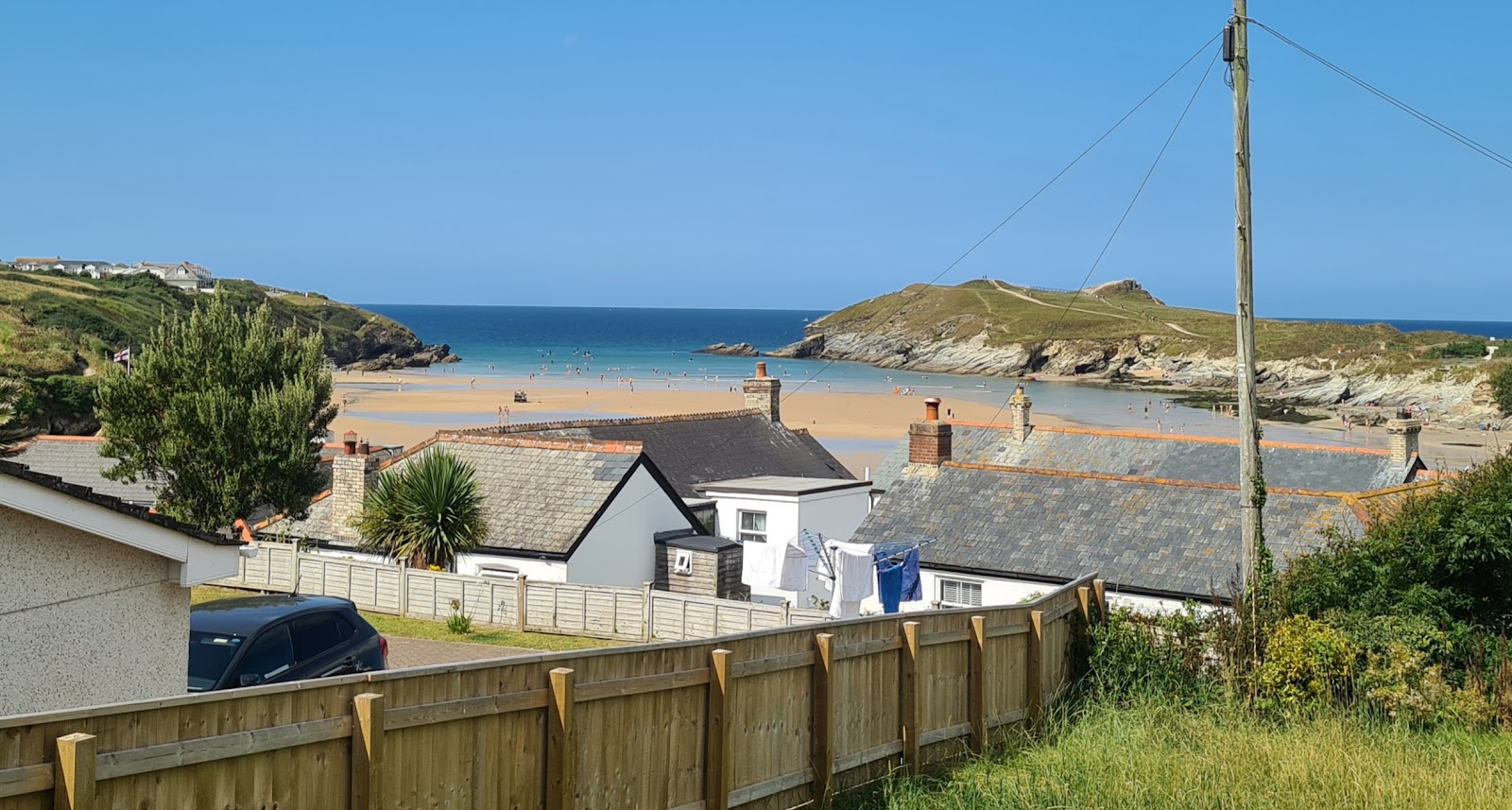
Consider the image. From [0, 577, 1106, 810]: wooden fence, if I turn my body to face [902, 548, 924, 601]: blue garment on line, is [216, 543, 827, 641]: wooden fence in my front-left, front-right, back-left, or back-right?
front-left

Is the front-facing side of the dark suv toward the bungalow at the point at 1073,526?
no

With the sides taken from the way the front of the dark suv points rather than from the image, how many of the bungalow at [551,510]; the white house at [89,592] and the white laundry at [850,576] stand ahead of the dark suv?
1

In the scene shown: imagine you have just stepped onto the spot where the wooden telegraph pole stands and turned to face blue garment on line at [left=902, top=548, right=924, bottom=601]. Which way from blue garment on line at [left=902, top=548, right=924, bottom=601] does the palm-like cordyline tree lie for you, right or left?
left

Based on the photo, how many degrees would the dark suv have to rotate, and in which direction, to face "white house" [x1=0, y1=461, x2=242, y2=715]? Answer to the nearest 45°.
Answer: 0° — it already faces it

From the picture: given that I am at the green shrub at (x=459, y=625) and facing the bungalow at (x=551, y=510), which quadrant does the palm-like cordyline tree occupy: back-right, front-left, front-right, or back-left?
front-left

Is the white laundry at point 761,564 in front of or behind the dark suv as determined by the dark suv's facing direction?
behind

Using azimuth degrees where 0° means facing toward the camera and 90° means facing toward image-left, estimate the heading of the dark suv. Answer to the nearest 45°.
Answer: approximately 45°

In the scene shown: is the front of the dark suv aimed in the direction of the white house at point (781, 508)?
no

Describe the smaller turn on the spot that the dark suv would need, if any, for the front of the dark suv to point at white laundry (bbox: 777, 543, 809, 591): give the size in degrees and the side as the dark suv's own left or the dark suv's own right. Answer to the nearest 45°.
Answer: approximately 180°

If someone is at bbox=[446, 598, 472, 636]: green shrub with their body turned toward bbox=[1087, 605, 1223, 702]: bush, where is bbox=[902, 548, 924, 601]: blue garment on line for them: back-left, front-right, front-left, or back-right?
front-left

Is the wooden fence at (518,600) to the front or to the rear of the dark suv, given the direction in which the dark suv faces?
to the rear

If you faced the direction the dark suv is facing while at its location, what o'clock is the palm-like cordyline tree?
The palm-like cordyline tree is roughly at 5 o'clock from the dark suv.

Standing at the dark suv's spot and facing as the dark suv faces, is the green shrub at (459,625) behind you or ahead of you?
behind
